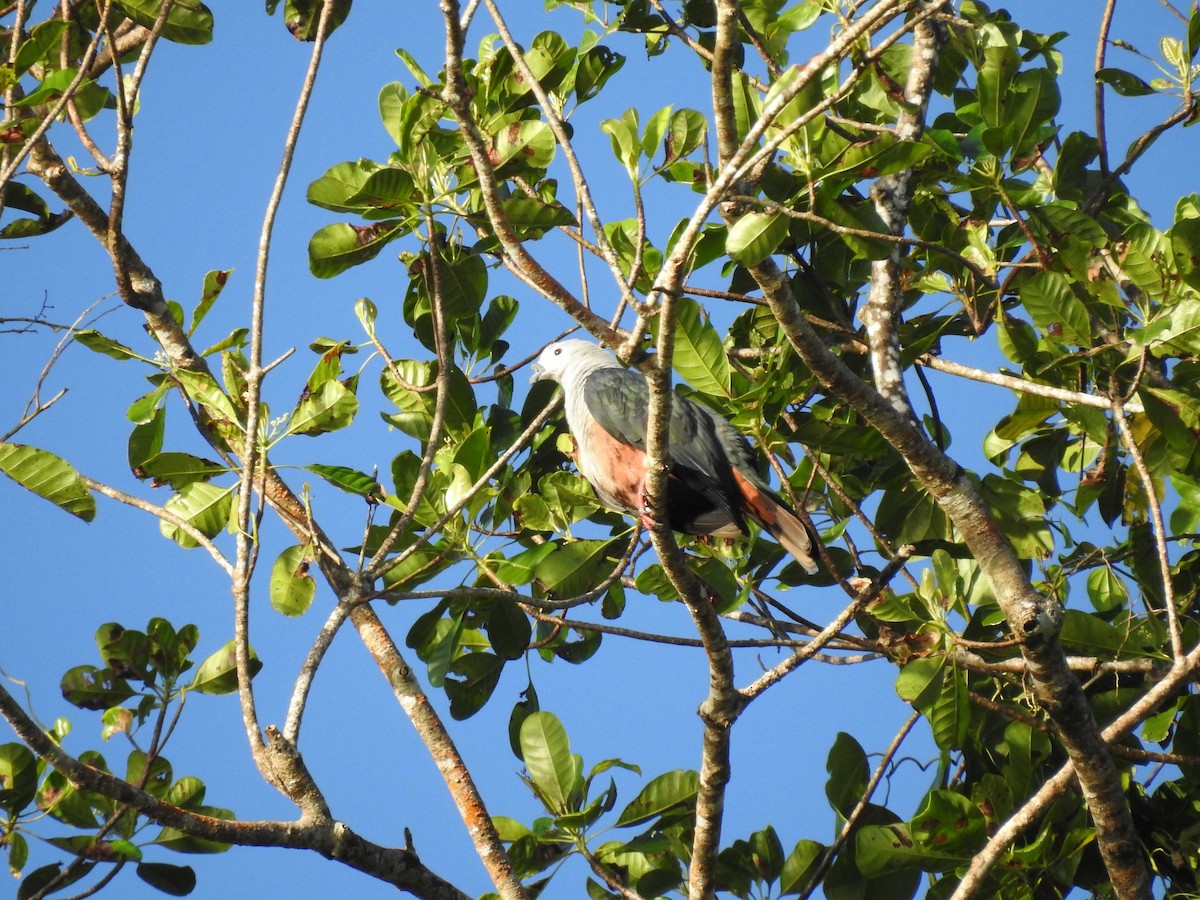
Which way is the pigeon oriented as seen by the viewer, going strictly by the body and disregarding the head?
to the viewer's left
